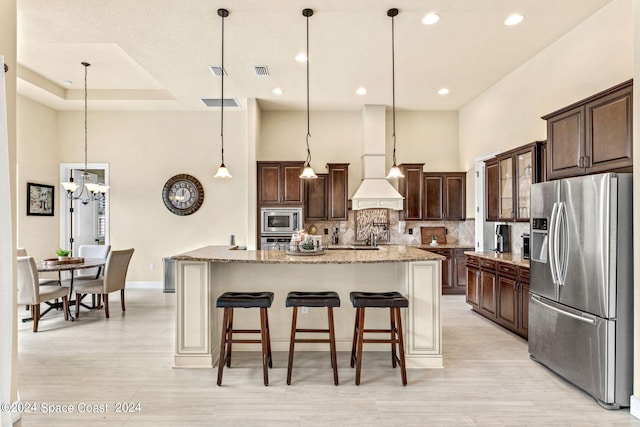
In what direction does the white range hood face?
toward the camera

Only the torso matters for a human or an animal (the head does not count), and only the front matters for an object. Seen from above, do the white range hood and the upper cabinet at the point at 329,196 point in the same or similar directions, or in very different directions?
same or similar directions

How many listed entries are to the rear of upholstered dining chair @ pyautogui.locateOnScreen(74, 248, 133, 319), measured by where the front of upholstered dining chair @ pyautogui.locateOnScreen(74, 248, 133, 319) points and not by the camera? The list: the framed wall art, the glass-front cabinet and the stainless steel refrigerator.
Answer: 2

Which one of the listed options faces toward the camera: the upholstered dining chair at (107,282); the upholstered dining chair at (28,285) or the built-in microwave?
the built-in microwave

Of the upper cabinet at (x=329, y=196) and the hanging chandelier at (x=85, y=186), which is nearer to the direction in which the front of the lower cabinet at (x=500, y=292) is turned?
the hanging chandelier

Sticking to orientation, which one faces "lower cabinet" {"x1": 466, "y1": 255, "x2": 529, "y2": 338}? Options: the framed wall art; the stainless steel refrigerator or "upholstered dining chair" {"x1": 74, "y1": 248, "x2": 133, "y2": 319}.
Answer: the framed wall art

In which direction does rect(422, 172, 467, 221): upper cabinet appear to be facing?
toward the camera

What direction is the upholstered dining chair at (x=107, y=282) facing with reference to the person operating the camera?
facing away from the viewer and to the left of the viewer

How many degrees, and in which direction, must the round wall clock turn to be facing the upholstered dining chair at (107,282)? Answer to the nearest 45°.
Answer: approximately 45° to its right

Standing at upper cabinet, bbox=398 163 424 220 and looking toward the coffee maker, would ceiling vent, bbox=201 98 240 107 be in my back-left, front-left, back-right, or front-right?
back-right

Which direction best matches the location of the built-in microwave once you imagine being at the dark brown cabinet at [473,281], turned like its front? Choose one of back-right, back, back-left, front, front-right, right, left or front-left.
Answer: front-right

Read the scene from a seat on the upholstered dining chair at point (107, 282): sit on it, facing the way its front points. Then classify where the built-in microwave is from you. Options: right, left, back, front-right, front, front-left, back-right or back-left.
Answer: back-right

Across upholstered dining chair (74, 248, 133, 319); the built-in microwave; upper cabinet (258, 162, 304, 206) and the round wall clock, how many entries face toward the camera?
3

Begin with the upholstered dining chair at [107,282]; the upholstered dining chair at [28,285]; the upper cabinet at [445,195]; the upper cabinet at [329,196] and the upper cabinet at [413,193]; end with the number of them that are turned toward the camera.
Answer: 3

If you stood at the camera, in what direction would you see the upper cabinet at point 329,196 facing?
facing the viewer

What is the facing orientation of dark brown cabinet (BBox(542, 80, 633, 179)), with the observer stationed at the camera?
facing the viewer and to the left of the viewer

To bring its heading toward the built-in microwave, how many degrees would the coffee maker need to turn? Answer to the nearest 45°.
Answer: approximately 45° to its right
